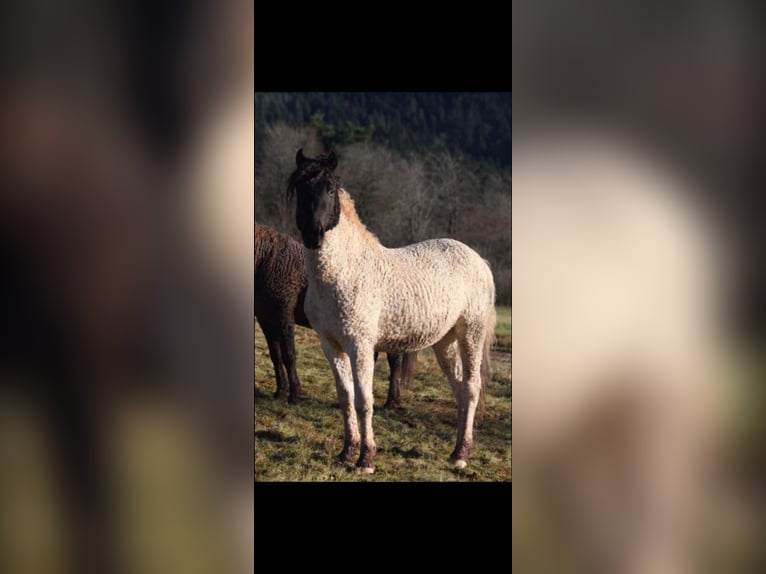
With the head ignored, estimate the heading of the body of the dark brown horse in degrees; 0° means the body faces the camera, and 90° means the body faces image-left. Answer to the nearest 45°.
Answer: approximately 90°
